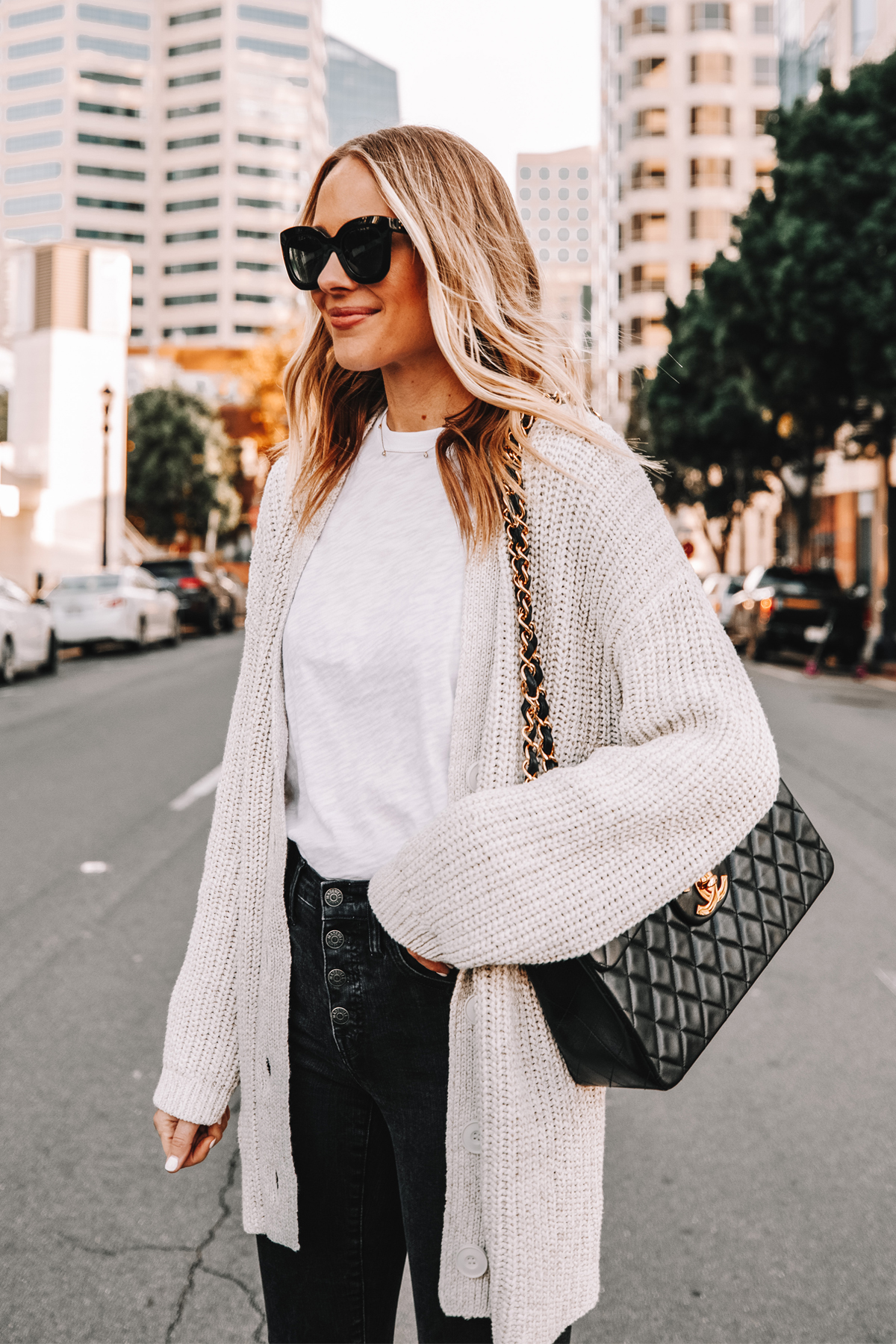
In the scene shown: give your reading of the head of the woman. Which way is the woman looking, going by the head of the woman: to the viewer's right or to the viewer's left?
to the viewer's left

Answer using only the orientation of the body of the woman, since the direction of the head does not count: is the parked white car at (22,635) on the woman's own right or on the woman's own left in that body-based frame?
on the woman's own right

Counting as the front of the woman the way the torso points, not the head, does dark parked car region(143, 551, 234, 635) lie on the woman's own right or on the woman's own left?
on the woman's own right

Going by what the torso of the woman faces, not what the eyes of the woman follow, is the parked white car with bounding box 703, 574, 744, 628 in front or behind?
behind

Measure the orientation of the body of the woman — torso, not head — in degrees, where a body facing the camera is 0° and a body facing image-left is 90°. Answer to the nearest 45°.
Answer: approximately 45°

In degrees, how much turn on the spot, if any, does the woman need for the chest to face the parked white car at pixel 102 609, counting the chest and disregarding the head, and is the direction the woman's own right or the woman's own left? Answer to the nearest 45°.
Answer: approximately 135° to the woman's own right
